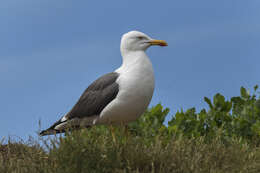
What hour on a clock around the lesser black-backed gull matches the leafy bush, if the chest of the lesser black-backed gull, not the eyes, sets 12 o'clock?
The leafy bush is roughly at 11 o'clock from the lesser black-backed gull.

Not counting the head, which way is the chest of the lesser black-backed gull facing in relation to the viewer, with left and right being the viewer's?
facing to the right of the viewer
